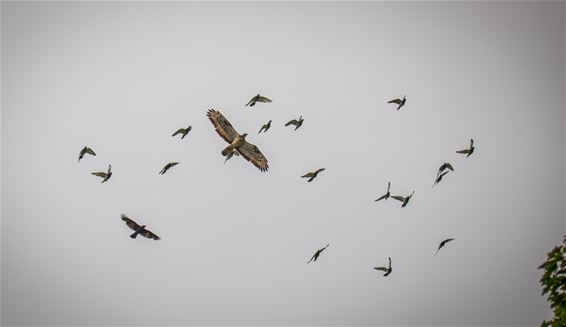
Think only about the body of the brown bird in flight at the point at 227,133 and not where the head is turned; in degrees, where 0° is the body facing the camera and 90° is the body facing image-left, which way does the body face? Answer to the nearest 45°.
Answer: approximately 270°

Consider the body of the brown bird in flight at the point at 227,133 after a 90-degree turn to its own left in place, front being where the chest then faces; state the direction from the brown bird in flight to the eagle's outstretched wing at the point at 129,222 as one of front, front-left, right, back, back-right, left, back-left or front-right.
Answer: front-left
